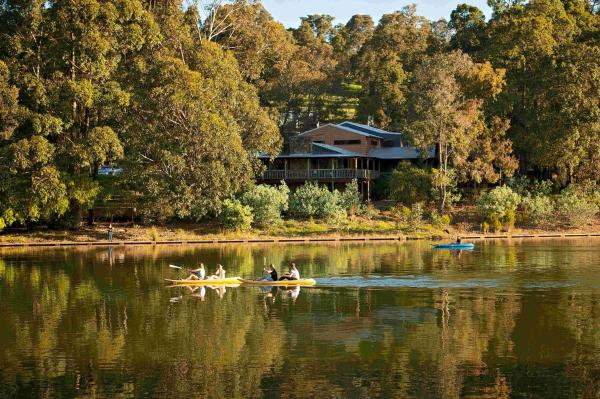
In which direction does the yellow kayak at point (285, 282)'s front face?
to the viewer's left
